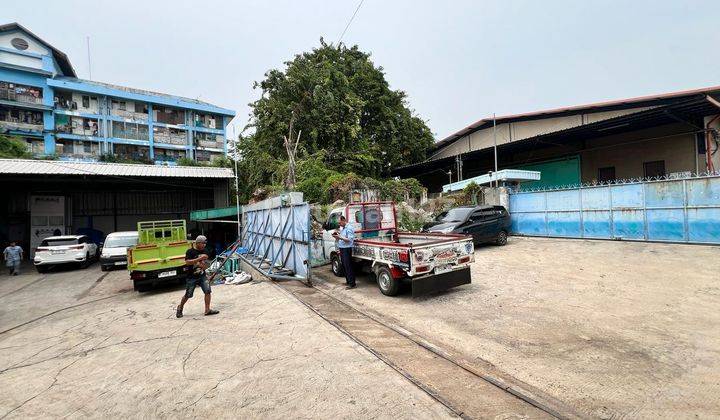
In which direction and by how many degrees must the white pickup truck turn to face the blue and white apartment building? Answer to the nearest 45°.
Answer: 0° — it already faces it

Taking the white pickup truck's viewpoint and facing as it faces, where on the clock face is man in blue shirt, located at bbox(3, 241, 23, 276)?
The man in blue shirt is roughly at 11 o'clock from the white pickup truck.

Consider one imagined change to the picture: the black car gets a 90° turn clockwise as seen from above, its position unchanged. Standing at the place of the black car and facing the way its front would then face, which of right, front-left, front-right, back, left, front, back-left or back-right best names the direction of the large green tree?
front

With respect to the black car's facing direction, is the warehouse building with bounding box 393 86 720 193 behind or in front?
behind

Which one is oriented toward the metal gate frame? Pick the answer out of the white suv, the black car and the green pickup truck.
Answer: the black car

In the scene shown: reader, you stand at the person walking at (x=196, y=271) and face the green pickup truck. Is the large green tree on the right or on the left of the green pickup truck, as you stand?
right

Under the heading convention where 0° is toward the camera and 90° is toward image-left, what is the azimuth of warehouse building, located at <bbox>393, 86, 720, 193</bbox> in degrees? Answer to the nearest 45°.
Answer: approximately 45°

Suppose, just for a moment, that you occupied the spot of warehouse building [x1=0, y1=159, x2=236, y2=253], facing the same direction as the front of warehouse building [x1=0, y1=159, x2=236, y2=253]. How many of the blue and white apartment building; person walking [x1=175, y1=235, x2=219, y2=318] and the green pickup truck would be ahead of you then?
2

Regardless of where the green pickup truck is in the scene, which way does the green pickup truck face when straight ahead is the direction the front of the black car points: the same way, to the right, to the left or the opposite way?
to the right

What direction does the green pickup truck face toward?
away from the camera
